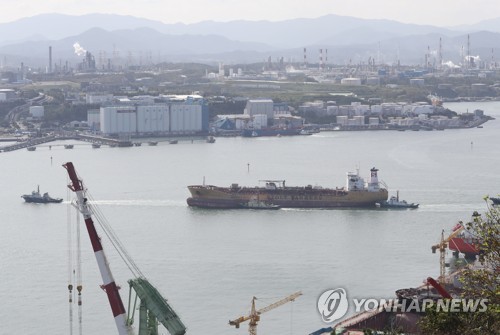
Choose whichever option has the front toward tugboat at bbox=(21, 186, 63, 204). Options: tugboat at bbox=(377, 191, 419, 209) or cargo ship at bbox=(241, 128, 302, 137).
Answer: tugboat at bbox=(377, 191, 419, 209)

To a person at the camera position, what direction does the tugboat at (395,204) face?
facing to the left of the viewer

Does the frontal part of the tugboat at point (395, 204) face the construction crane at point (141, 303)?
no

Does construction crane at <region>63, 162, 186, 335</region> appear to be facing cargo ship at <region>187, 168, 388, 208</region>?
no

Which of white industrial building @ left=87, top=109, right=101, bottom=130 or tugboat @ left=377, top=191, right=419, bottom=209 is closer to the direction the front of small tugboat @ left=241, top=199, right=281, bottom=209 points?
the white industrial building

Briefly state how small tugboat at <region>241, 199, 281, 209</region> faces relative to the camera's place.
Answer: facing to the left of the viewer

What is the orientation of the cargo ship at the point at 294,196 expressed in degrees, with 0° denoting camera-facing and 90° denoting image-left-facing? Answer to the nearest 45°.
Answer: approximately 90°

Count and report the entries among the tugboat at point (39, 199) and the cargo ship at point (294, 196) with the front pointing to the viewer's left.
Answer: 2

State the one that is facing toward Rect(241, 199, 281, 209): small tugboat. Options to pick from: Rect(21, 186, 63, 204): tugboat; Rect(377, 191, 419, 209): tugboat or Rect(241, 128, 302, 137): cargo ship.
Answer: Rect(377, 191, 419, 209): tugboat

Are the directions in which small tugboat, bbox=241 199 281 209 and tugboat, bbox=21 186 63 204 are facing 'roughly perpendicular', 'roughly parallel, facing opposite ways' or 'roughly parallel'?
roughly parallel
